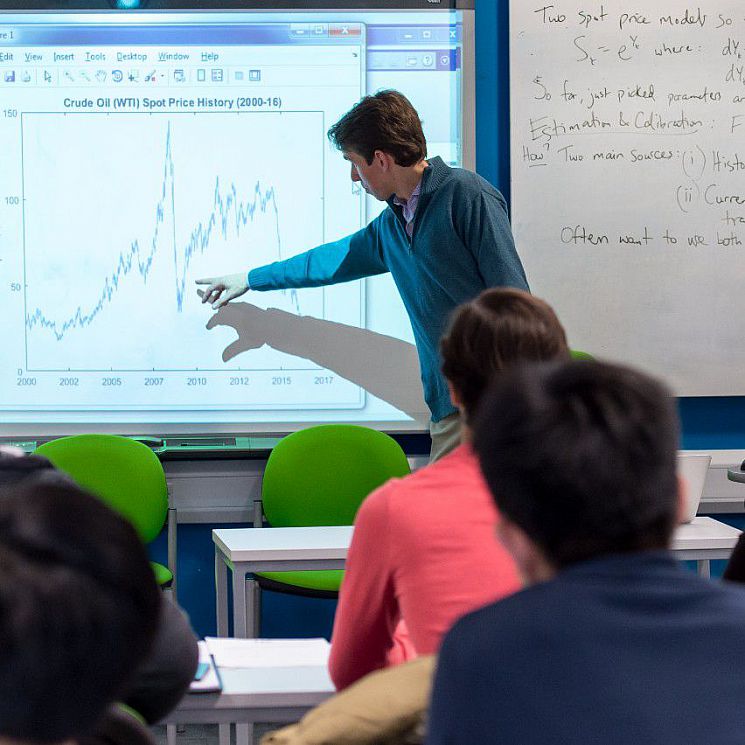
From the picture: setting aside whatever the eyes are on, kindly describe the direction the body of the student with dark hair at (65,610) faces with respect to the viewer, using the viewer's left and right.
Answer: facing away from the viewer

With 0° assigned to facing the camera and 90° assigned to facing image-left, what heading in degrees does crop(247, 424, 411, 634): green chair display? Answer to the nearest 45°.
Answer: approximately 0°

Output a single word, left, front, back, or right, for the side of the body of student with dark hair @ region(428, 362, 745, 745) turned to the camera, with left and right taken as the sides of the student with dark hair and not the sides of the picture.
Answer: back

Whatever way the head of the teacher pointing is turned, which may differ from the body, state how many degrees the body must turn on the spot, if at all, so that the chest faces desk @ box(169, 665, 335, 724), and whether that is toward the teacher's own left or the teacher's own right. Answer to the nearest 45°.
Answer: approximately 45° to the teacher's own left

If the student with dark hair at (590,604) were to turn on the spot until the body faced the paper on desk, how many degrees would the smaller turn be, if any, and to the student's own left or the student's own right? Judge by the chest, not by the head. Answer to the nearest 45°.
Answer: approximately 45° to the student's own left

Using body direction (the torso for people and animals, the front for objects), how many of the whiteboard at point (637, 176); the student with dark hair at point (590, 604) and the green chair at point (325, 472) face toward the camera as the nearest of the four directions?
2

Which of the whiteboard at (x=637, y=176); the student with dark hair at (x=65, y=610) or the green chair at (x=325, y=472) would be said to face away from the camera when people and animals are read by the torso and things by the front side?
the student with dark hair

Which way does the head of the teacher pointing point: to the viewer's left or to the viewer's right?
to the viewer's left

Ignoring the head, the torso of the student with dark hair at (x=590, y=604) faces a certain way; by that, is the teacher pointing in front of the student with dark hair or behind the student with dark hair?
in front

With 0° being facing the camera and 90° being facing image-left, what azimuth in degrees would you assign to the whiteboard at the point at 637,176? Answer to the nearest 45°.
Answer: approximately 0°

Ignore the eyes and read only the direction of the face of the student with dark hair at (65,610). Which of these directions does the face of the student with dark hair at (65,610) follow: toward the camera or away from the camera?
away from the camera
